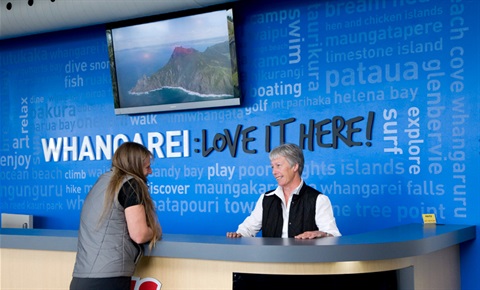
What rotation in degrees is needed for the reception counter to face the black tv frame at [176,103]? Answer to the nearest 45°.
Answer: approximately 180°

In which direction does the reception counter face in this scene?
toward the camera

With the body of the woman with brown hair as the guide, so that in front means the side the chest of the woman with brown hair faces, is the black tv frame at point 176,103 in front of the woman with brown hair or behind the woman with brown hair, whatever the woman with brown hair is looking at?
in front

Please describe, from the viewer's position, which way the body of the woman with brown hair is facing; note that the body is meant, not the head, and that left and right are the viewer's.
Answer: facing away from the viewer and to the right of the viewer
